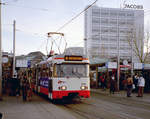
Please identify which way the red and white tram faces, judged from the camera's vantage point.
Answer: facing the viewer
